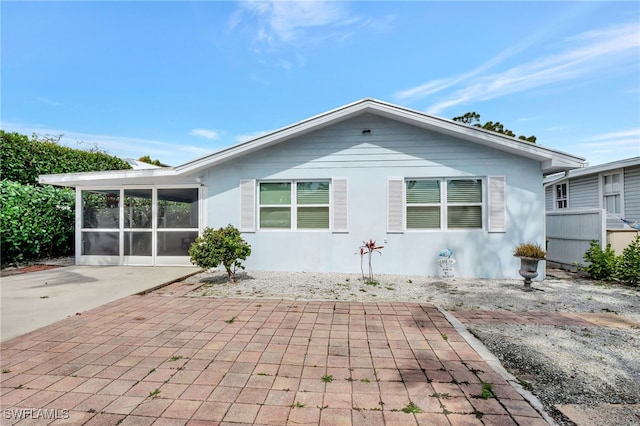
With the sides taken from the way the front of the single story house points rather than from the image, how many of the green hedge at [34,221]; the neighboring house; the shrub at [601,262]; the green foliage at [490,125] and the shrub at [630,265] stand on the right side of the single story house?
1

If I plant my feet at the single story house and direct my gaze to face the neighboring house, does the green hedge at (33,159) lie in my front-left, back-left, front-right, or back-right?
back-left

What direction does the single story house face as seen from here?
toward the camera

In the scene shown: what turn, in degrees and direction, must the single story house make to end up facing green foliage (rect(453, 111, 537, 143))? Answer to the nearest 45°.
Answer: approximately 135° to its left

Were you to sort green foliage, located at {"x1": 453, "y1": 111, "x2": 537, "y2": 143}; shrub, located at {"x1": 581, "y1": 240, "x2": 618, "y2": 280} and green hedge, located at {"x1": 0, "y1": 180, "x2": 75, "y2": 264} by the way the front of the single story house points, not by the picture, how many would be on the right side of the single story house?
1

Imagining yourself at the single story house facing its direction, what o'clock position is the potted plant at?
The potted plant is roughly at 10 o'clock from the single story house.

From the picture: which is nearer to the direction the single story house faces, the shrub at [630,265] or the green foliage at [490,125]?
the shrub

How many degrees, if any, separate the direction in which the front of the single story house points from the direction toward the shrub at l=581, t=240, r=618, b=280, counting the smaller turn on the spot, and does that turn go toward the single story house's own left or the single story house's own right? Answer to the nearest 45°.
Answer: approximately 90° to the single story house's own left

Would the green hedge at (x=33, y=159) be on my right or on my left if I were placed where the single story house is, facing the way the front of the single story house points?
on my right

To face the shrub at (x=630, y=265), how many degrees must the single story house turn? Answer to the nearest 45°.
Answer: approximately 90° to its left

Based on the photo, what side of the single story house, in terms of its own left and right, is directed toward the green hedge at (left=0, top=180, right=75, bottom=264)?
right
